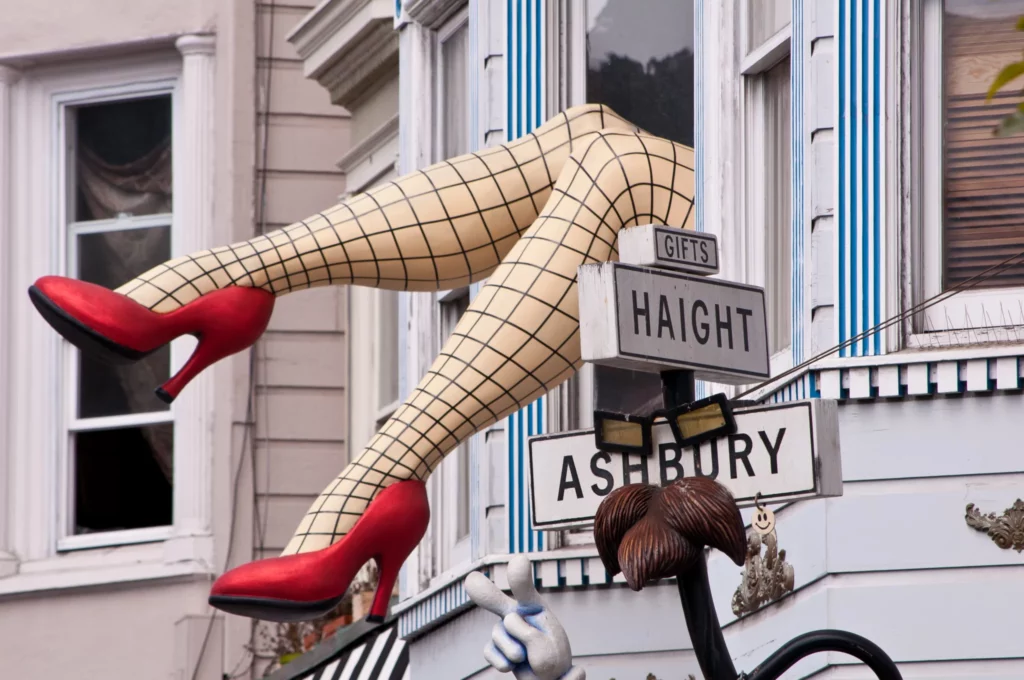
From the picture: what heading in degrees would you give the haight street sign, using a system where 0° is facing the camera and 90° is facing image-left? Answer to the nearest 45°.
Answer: approximately 315°

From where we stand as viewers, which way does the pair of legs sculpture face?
facing to the left of the viewer

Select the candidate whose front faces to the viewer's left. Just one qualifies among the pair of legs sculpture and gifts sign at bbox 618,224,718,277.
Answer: the pair of legs sculpture

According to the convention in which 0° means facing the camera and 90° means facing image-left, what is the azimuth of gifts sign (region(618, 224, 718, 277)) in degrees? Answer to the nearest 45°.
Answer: approximately 315°

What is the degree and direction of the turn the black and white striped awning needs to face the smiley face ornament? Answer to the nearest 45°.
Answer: approximately 45° to its left

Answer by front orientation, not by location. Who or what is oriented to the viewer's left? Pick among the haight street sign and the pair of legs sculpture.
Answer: the pair of legs sculpture

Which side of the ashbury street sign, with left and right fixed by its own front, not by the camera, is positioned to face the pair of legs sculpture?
right

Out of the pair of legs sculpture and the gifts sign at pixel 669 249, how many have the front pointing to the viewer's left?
1

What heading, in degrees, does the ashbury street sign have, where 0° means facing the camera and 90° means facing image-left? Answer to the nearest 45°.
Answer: approximately 45°

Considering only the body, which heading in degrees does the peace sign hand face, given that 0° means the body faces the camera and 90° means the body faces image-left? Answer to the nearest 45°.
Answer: approximately 45°

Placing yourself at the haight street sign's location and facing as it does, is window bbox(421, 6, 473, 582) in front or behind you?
behind
